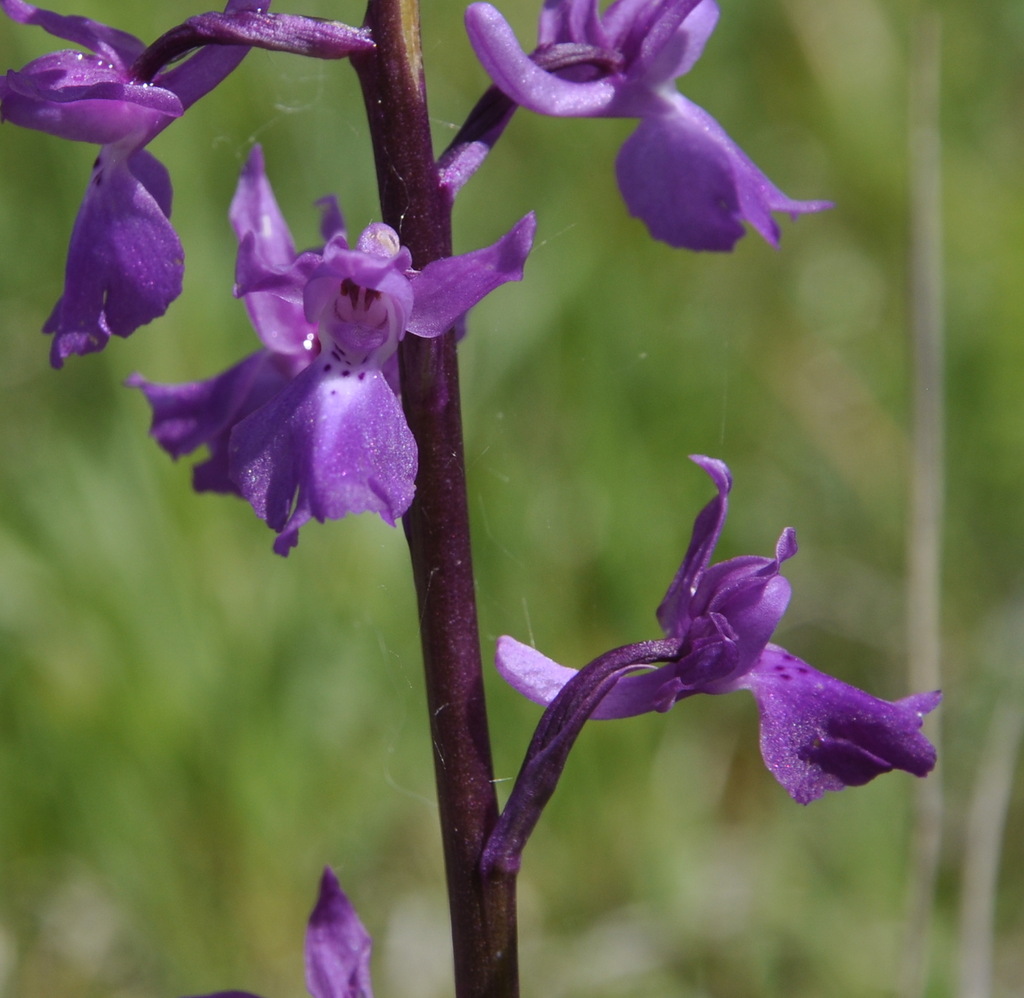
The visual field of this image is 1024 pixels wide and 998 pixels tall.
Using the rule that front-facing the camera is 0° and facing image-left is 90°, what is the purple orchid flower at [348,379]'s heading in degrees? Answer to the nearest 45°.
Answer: approximately 0°

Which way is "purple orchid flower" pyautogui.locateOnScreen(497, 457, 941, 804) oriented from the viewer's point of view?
to the viewer's right

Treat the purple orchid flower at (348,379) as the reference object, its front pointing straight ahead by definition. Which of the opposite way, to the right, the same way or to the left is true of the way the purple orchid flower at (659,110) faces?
to the left

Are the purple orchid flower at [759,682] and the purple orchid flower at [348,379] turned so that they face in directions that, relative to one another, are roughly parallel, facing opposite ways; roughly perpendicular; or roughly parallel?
roughly perpendicular

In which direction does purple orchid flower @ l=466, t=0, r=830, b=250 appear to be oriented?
to the viewer's right
